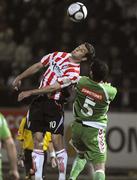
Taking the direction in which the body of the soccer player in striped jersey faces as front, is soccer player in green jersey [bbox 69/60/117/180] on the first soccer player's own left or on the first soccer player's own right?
on the first soccer player's own left
